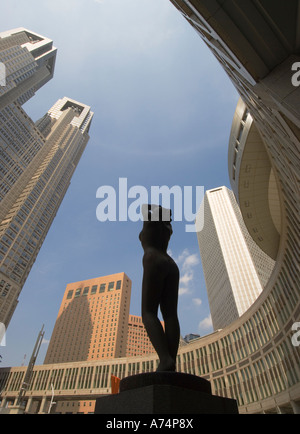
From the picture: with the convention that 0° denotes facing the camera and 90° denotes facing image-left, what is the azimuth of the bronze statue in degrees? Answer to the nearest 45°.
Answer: approximately 45°
